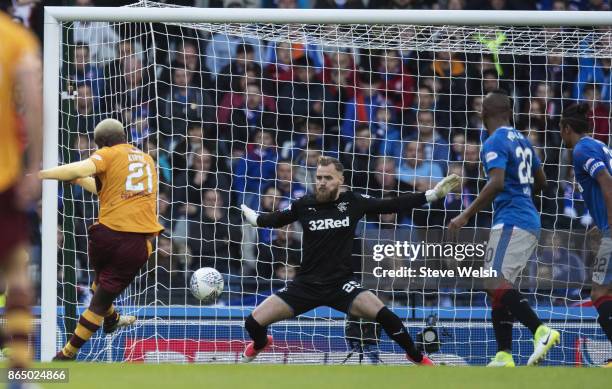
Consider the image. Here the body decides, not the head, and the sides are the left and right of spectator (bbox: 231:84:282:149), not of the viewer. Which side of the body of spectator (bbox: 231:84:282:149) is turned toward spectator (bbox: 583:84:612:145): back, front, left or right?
left

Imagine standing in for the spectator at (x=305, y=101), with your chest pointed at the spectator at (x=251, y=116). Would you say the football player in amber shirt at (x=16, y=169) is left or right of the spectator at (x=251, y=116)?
left

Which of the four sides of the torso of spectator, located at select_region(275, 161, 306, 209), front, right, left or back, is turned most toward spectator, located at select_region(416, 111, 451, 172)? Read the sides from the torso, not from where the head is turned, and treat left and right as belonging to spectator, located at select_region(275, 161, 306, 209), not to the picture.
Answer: left

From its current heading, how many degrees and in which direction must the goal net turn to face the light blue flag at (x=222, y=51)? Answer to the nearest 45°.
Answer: approximately 135° to its right

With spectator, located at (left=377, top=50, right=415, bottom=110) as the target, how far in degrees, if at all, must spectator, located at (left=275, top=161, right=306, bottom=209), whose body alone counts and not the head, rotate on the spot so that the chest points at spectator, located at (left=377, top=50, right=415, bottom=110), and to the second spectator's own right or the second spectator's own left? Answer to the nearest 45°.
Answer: approximately 135° to the second spectator's own left

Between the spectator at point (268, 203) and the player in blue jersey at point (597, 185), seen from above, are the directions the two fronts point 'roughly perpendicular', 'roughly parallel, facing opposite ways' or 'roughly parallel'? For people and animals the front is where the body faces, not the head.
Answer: roughly perpendicular

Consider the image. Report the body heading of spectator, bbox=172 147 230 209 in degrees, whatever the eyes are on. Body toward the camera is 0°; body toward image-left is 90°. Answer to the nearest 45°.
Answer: approximately 0°

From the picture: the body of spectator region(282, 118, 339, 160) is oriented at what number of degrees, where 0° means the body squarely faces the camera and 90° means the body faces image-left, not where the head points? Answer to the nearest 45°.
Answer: approximately 0°

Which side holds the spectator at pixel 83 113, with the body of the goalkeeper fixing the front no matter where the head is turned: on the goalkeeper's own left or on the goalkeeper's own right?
on the goalkeeper's own right
